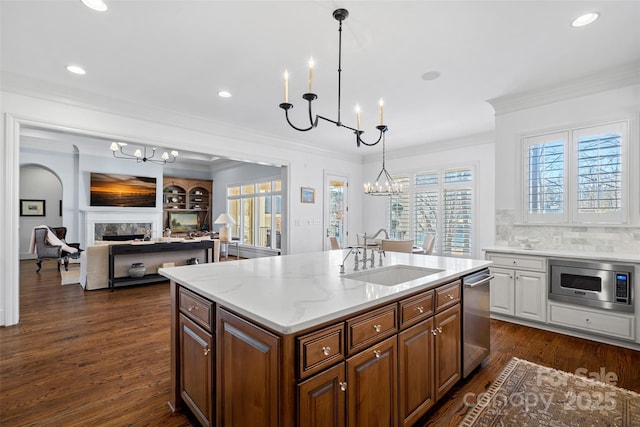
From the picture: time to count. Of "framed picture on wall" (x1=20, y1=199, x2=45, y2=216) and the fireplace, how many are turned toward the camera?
2

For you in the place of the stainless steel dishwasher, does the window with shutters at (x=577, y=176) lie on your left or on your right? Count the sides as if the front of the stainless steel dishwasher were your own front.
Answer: on your left

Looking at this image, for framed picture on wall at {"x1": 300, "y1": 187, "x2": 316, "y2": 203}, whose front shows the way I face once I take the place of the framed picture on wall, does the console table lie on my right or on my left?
on my right

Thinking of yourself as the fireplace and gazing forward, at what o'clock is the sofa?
The sofa is roughly at 12 o'clock from the fireplace.

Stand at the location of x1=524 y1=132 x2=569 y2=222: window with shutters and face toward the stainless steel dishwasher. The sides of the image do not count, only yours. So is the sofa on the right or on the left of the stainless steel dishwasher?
right

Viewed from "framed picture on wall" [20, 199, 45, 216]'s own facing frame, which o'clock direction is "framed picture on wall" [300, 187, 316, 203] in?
"framed picture on wall" [300, 187, 316, 203] is roughly at 11 o'clock from "framed picture on wall" [20, 199, 45, 216].

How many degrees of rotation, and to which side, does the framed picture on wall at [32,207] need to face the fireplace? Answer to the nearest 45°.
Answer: approximately 45° to its left

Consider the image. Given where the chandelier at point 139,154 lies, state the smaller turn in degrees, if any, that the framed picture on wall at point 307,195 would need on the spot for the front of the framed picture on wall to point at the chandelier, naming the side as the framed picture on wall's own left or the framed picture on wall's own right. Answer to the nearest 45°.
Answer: approximately 135° to the framed picture on wall's own right

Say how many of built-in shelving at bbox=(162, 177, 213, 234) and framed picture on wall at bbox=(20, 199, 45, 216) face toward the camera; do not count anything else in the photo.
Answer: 2

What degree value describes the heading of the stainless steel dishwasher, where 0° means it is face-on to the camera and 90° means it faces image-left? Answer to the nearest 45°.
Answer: approximately 315°
